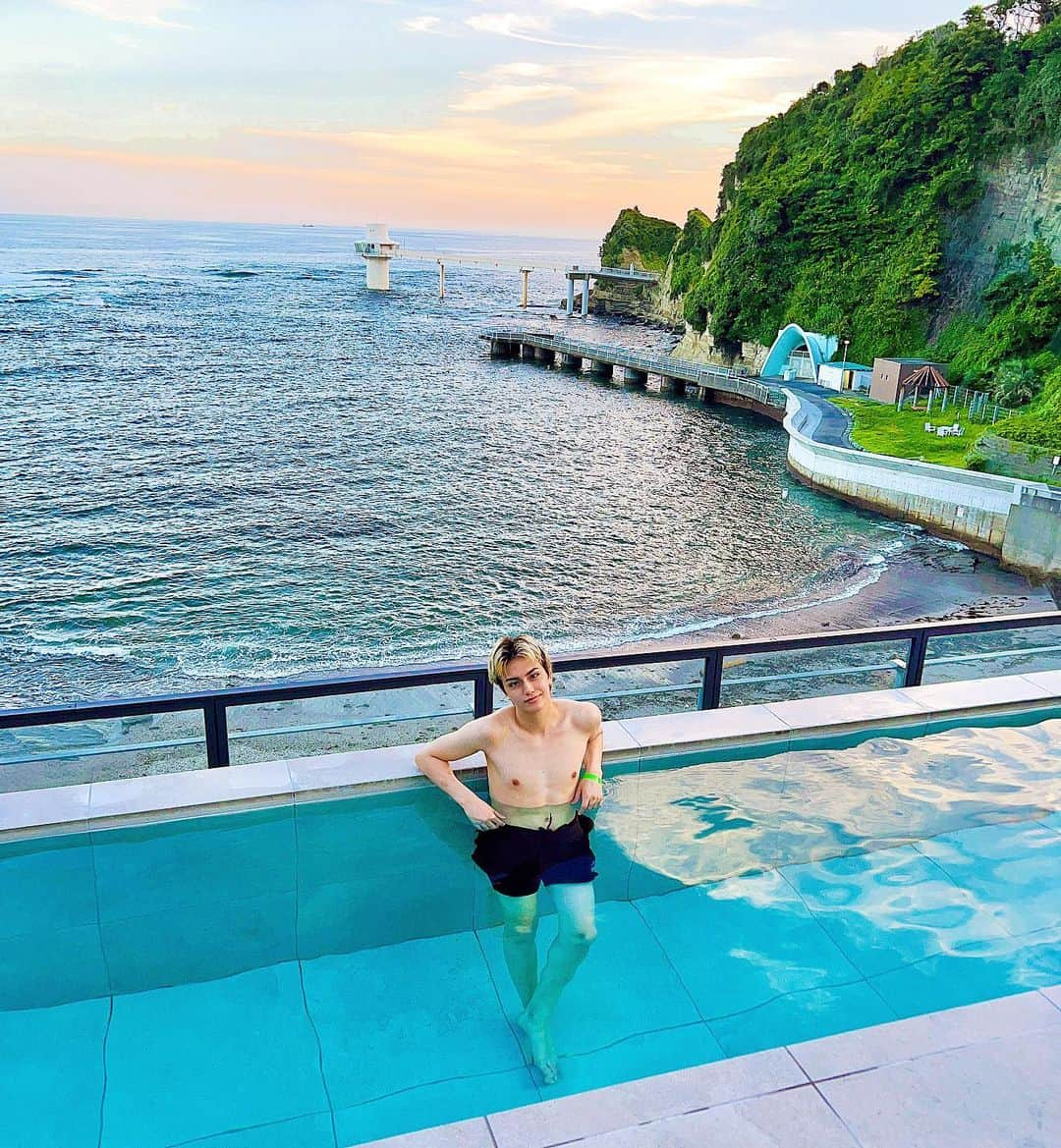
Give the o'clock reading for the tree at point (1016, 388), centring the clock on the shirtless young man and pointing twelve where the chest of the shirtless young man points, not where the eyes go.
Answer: The tree is roughly at 7 o'clock from the shirtless young man.

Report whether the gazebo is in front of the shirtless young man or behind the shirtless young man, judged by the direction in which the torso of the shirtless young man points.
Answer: behind

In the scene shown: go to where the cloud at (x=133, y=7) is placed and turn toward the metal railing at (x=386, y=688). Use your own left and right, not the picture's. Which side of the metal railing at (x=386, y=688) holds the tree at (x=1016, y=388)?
left

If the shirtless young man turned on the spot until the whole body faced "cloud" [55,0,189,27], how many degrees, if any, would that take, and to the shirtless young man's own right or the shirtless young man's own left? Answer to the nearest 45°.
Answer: approximately 135° to the shirtless young man's own right

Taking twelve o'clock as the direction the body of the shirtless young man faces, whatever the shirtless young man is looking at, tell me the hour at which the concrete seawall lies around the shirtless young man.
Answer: The concrete seawall is roughly at 7 o'clock from the shirtless young man.

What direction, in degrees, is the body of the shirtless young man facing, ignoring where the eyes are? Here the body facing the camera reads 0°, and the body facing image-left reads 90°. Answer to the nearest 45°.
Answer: approximately 0°
